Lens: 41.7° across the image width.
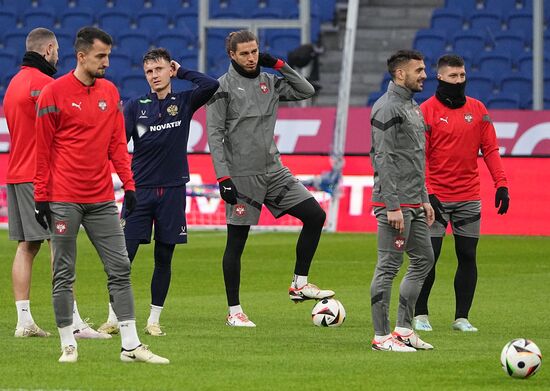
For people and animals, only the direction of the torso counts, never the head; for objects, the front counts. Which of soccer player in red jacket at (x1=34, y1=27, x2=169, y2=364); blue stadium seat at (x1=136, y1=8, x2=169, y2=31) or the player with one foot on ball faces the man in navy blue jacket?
the blue stadium seat

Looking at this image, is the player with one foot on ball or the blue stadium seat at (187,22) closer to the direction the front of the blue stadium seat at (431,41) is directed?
the player with one foot on ball

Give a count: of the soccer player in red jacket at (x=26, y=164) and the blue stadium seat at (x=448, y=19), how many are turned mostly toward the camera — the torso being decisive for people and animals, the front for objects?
1

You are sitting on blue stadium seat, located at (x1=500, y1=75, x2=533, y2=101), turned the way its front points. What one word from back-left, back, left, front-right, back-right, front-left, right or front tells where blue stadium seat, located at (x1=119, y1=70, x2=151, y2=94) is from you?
right

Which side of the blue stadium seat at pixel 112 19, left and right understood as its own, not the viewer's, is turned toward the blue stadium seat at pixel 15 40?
right

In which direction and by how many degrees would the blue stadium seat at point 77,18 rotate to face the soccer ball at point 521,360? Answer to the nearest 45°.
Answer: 0° — it already faces it

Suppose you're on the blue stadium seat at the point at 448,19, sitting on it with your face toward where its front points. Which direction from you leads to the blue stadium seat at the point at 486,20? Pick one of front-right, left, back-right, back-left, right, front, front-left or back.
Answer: left

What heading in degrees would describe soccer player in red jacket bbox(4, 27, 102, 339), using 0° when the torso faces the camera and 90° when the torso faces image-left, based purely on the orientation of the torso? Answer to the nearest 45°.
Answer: approximately 270°

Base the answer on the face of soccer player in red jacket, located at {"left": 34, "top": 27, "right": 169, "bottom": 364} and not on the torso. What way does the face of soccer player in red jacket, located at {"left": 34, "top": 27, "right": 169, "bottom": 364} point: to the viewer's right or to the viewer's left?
to the viewer's right

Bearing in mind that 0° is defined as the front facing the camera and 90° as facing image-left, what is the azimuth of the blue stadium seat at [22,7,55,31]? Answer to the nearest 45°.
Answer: approximately 0°

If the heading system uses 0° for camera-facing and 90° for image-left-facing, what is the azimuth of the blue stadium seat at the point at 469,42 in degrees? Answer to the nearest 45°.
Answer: approximately 0°

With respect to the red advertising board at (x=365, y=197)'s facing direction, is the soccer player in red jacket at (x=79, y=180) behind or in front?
in front
